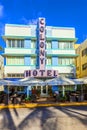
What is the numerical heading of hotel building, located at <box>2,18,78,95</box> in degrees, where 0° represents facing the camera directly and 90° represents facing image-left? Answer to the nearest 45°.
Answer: approximately 0°
